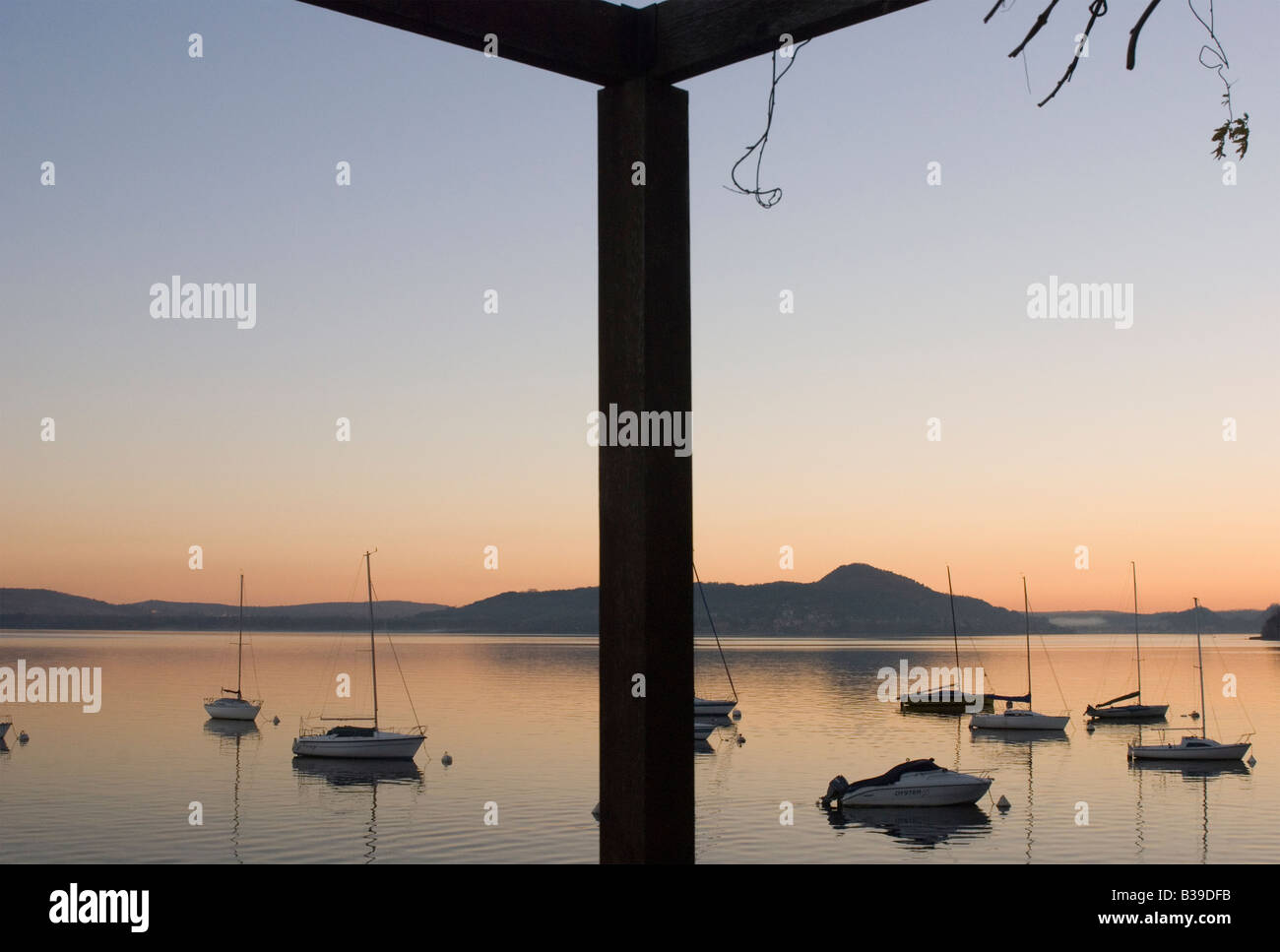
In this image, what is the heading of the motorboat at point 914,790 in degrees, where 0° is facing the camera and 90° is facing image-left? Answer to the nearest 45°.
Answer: approximately 270°

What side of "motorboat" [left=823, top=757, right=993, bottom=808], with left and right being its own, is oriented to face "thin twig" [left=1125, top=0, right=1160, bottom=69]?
right
